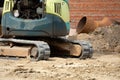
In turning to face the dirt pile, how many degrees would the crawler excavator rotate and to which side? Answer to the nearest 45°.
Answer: approximately 45° to its right
